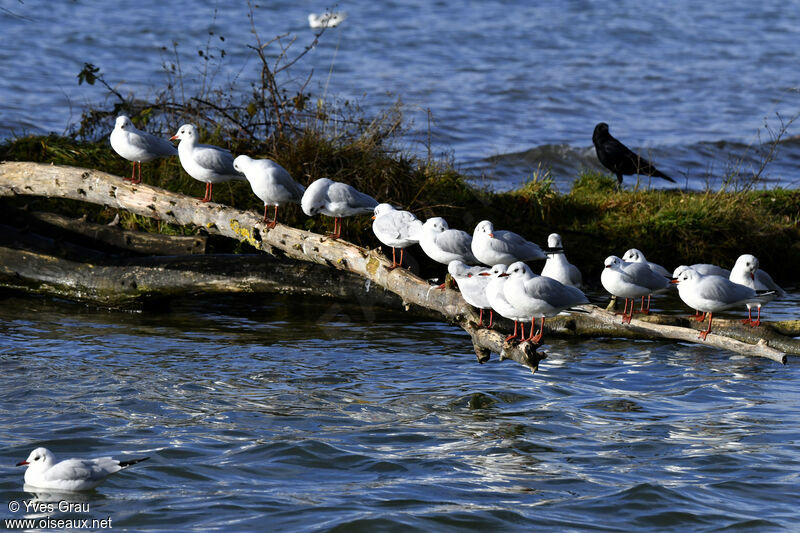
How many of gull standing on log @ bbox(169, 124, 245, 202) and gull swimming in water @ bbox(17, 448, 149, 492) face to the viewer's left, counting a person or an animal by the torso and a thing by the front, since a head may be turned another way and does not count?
2

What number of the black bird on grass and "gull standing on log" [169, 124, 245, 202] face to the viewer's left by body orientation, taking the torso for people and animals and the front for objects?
2

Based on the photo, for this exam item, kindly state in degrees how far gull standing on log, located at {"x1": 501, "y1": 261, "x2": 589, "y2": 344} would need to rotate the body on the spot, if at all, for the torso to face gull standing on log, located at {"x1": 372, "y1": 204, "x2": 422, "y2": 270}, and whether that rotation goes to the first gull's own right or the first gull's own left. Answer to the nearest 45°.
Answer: approximately 45° to the first gull's own right

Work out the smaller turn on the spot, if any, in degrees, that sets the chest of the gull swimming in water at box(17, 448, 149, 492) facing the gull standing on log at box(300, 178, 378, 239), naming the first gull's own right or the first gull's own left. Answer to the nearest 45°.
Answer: approximately 135° to the first gull's own right

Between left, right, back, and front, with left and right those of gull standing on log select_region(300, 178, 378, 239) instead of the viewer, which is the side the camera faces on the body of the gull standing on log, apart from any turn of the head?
left

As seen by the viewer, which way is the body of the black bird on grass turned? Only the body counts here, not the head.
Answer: to the viewer's left

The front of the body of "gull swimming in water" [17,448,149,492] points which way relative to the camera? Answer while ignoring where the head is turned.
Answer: to the viewer's left

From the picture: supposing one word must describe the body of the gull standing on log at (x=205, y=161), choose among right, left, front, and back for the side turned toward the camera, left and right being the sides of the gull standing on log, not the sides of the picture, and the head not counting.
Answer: left

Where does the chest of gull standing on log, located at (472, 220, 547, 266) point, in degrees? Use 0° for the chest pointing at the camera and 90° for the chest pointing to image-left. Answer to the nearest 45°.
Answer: approximately 90°

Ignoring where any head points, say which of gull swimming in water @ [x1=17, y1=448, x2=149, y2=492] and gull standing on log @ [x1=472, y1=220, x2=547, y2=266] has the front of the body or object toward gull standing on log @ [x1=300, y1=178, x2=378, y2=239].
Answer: gull standing on log @ [x1=472, y1=220, x2=547, y2=266]

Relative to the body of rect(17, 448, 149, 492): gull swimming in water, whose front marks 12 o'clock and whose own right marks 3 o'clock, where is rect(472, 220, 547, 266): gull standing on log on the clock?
The gull standing on log is roughly at 5 o'clock from the gull swimming in water.

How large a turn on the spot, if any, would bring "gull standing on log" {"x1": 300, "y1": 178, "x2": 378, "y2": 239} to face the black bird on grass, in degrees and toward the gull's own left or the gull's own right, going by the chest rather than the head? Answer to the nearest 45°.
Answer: approximately 135° to the gull's own right
